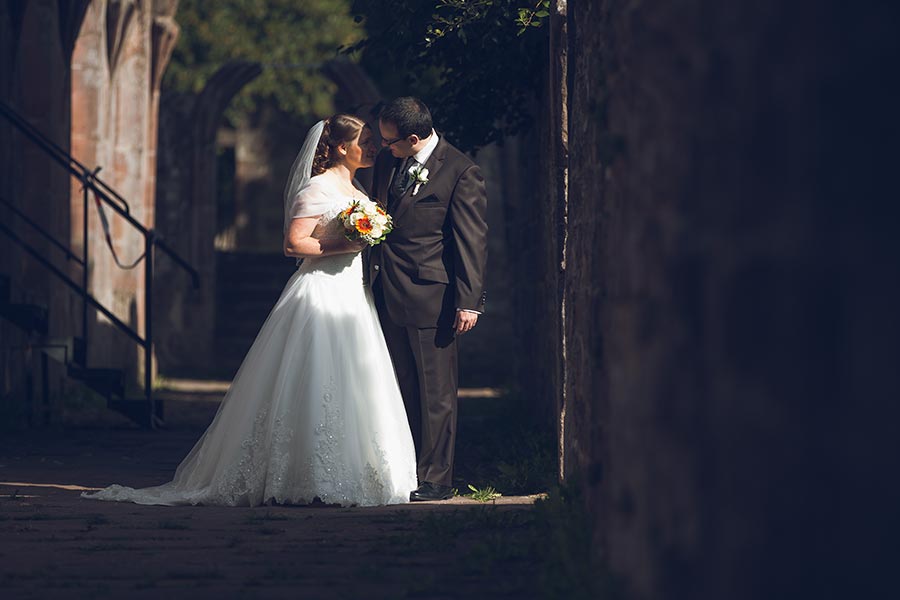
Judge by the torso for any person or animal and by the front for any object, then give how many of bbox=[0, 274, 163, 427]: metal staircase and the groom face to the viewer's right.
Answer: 1

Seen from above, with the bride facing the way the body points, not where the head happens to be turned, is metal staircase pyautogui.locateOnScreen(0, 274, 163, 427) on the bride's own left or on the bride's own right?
on the bride's own left

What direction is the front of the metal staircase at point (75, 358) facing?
to the viewer's right

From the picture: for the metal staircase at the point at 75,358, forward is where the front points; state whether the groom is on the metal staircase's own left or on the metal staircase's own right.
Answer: on the metal staircase's own right

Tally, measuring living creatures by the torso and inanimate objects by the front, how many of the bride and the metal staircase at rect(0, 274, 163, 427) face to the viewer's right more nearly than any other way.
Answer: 2

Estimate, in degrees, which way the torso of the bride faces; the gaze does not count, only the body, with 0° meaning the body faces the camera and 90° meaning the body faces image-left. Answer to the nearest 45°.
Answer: approximately 270°

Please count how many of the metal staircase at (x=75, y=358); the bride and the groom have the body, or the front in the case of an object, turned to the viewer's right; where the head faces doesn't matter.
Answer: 2

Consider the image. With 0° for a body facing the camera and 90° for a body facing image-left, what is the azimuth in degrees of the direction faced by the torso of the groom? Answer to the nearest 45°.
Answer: approximately 45°

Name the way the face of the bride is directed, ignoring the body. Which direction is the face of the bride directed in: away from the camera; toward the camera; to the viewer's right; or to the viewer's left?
to the viewer's right
